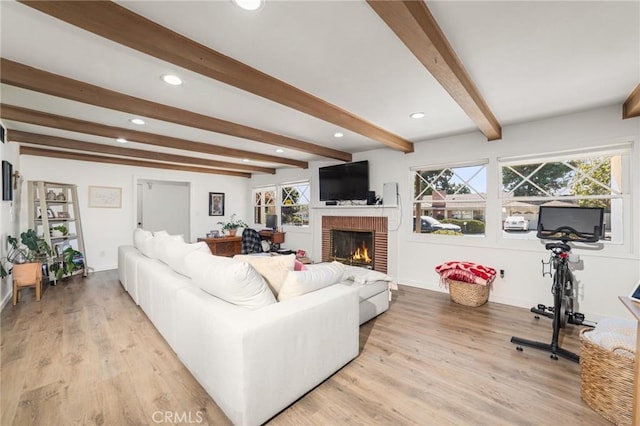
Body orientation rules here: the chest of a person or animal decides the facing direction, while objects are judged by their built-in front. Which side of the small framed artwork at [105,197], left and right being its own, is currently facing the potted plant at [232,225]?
left

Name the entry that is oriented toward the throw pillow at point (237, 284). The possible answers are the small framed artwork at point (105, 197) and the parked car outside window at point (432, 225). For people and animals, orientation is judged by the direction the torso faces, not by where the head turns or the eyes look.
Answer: the small framed artwork

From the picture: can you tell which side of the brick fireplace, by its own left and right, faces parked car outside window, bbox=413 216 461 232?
back

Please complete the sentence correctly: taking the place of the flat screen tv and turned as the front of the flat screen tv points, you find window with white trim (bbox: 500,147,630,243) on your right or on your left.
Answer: on your left

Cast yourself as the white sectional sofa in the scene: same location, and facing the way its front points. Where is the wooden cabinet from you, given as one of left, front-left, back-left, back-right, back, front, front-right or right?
front-left

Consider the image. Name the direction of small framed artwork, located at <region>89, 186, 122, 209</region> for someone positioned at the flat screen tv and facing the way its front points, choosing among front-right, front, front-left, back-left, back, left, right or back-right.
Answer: front-right

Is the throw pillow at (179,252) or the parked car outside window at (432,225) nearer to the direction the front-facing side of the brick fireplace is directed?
the throw pillow

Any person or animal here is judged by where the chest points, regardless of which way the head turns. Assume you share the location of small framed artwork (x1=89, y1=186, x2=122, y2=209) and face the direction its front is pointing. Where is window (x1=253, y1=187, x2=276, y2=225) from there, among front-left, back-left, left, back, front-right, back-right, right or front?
left

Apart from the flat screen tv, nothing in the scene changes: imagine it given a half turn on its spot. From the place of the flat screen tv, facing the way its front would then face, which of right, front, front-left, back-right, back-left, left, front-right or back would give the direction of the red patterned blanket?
right

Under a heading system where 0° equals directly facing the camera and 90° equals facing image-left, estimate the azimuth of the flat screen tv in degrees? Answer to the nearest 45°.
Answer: approximately 45°

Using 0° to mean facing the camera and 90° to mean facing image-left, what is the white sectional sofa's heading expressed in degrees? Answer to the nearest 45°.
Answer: approximately 225°

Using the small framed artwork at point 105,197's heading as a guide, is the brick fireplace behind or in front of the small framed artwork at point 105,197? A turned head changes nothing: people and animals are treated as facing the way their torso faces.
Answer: in front

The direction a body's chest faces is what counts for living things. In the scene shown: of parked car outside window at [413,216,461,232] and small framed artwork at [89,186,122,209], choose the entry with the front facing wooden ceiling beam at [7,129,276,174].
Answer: the small framed artwork

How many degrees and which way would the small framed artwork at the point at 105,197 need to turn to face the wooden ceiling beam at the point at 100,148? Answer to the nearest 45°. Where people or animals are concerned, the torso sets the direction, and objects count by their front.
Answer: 0° — it already faces it
